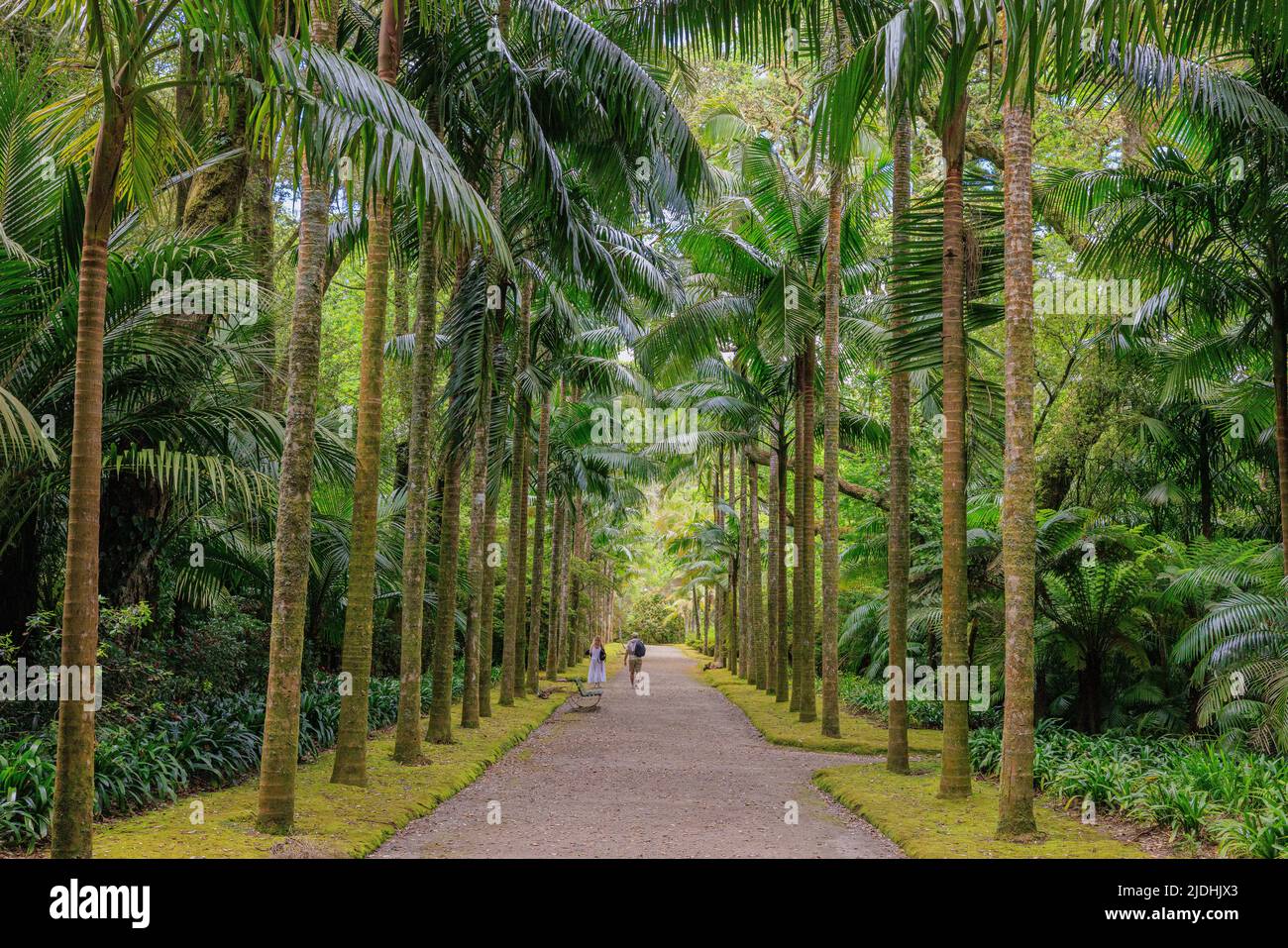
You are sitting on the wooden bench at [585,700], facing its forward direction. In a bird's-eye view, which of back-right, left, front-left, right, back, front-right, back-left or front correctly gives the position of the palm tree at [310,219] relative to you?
right

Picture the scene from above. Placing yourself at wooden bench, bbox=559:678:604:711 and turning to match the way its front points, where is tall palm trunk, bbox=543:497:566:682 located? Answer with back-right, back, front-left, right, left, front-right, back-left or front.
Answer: left

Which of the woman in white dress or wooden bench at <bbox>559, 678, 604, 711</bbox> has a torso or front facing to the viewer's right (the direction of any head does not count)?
the wooden bench

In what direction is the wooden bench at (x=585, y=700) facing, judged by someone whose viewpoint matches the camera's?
facing to the right of the viewer

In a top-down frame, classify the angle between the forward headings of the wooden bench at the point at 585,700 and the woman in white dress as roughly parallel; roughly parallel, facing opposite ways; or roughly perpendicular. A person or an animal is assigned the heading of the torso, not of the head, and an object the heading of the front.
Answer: roughly perpendicular
